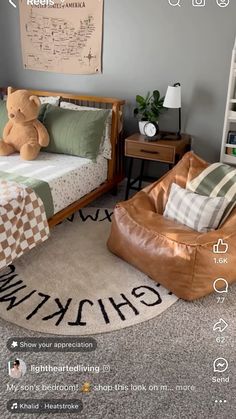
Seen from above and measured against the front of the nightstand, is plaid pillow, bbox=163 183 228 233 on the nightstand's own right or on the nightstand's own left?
on the nightstand's own left

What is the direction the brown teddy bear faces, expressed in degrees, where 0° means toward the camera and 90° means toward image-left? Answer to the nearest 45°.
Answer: approximately 45°

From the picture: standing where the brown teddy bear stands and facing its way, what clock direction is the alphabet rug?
The alphabet rug is roughly at 10 o'clock from the brown teddy bear.

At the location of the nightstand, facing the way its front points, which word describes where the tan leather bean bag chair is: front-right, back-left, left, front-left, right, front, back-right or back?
front-left

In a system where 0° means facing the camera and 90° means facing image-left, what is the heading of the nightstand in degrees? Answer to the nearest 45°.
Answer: approximately 45°

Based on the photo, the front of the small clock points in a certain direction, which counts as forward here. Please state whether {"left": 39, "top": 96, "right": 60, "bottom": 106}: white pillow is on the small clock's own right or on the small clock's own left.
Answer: on the small clock's own right

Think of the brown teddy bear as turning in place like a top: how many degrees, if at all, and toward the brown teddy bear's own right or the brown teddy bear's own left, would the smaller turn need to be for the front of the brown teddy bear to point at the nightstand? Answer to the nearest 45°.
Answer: approximately 135° to the brown teddy bear's own left

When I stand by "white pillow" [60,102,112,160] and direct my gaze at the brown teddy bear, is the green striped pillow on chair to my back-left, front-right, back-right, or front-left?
back-left

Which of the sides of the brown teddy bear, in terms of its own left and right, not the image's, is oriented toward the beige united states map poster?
back
